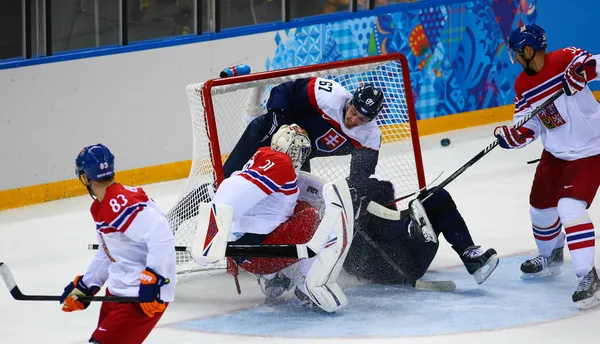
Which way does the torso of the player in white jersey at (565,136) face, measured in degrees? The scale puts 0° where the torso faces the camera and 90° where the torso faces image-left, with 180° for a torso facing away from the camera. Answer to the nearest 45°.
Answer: approximately 45°

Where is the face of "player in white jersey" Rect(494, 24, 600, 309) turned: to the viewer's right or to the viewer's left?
to the viewer's left

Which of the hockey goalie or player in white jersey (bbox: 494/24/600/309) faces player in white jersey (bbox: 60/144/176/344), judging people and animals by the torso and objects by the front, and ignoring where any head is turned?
player in white jersey (bbox: 494/24/600/309)
